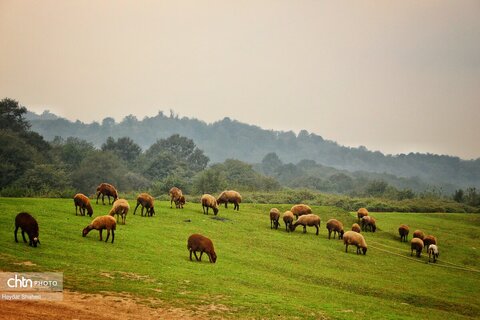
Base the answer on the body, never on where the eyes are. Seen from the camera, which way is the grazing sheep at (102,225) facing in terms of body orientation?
to the viewer's left

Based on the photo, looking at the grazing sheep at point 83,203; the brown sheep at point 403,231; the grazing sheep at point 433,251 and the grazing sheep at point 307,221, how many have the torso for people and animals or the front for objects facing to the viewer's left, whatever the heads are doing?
1

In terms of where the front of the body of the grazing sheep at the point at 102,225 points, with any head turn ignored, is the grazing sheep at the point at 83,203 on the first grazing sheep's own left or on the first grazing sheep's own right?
on the first grazing sheep's own right

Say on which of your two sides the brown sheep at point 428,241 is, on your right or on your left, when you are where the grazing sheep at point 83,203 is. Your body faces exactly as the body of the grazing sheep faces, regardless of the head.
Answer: on your left

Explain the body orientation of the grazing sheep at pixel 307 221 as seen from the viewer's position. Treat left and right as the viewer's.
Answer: facing to the left of the viewer

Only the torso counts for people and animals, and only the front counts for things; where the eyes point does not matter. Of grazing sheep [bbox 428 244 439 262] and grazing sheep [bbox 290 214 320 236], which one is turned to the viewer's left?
grazing sheep [bbox 290 214 320 236]

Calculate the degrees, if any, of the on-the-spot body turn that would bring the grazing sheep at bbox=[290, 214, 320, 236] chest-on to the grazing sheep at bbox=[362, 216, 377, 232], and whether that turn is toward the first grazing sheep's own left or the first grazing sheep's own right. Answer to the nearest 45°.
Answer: approximately 135° to the first grazing sheep's own right

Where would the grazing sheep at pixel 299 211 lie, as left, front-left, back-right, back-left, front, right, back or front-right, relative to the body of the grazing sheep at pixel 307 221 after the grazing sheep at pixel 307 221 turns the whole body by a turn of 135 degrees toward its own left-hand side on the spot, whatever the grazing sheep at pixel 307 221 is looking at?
back-left

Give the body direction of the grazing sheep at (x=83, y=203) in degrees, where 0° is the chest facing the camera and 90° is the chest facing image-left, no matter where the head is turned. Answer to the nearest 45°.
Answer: approximately 315°
